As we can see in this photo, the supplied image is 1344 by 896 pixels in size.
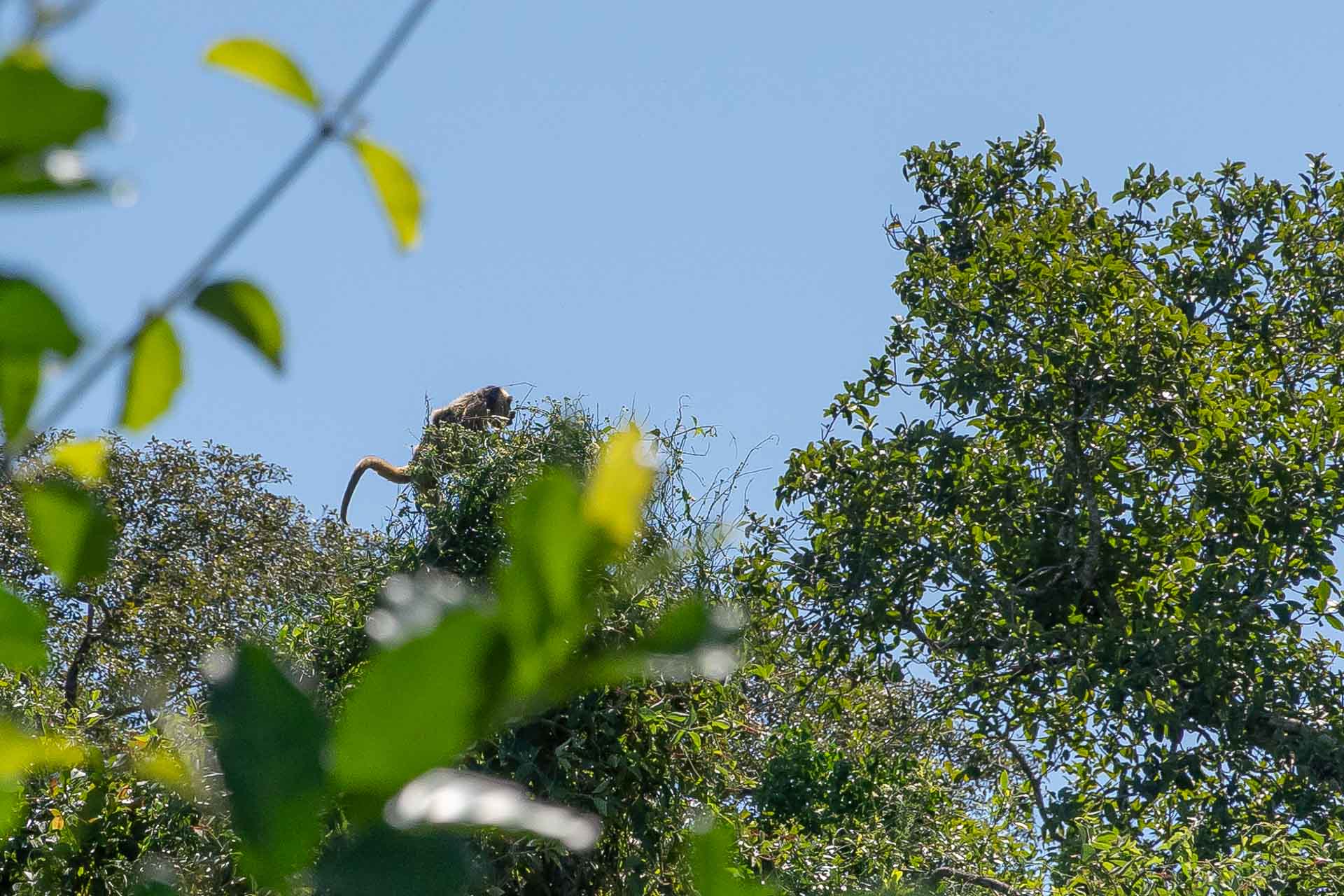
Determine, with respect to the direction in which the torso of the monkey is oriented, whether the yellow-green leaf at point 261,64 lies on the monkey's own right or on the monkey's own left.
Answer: on the monkey's own right

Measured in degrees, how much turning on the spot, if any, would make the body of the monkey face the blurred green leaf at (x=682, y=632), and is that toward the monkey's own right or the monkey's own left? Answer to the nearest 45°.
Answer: approximately 90° to the monkey's own right

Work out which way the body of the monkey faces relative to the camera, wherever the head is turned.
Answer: to the viewer's right

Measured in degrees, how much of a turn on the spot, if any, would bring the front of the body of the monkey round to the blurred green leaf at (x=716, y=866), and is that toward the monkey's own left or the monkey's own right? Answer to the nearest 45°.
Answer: approximately 90° to the monkey's own right

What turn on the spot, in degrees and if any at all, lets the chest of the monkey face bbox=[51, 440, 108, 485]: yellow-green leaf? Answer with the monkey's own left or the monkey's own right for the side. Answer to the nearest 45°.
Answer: approximately 90° to the monkey's own right

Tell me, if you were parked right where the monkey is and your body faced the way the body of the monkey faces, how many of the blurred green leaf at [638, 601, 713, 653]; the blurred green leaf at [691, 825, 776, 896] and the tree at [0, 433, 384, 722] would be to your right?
2

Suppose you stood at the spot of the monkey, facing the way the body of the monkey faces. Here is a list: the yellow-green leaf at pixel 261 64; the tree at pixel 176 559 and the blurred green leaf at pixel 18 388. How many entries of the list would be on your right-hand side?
2
